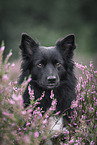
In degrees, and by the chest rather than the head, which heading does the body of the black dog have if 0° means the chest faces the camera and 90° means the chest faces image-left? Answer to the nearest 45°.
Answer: approximately 0°

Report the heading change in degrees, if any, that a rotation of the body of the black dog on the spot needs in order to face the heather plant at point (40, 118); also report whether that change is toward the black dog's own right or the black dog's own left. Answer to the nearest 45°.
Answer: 0° — it already faces it

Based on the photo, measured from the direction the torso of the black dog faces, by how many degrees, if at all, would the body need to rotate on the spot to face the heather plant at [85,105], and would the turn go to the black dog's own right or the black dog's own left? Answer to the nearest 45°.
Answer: approximately 45° to the black dog's own left
